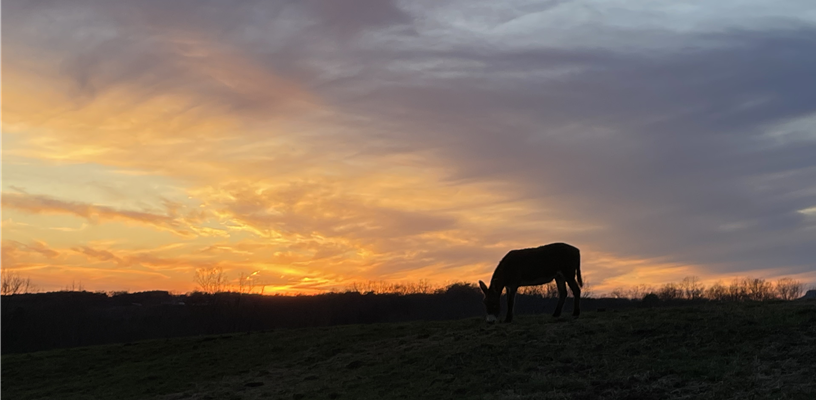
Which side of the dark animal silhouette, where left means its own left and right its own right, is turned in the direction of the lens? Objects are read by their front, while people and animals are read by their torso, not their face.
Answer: left
